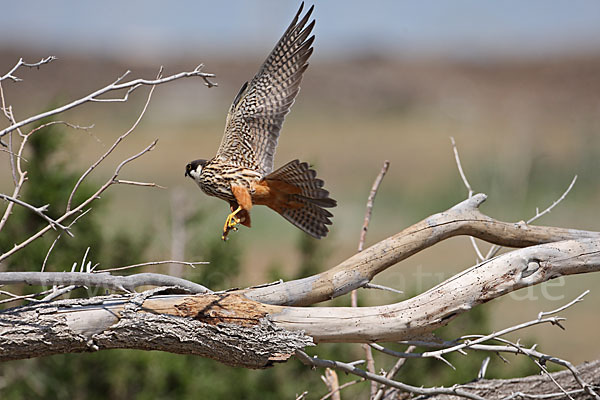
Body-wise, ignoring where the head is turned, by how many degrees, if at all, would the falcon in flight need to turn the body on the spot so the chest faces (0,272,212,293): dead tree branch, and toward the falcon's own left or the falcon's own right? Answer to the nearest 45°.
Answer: approximately 45° to the falcon's own left

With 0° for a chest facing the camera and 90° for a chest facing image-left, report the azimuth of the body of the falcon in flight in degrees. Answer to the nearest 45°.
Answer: approximately 90°
